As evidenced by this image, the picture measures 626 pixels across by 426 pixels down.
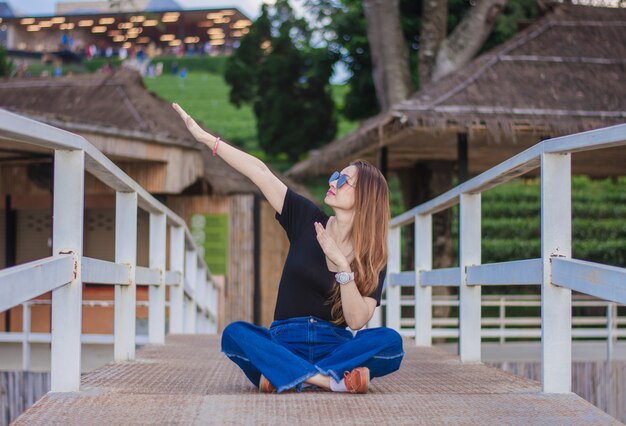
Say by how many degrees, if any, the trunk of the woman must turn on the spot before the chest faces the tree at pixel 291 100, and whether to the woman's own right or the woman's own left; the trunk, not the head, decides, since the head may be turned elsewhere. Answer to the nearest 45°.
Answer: approximately 180°

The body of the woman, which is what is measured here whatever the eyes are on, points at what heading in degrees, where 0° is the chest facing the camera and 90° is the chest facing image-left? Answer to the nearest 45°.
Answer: approximately 0°

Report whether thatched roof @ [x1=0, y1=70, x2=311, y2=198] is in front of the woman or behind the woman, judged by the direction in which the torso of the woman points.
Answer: behind

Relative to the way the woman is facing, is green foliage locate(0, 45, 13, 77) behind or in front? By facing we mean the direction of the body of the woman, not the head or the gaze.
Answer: behind

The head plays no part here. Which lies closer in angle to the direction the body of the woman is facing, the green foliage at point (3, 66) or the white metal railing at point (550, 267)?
the white metal railing
